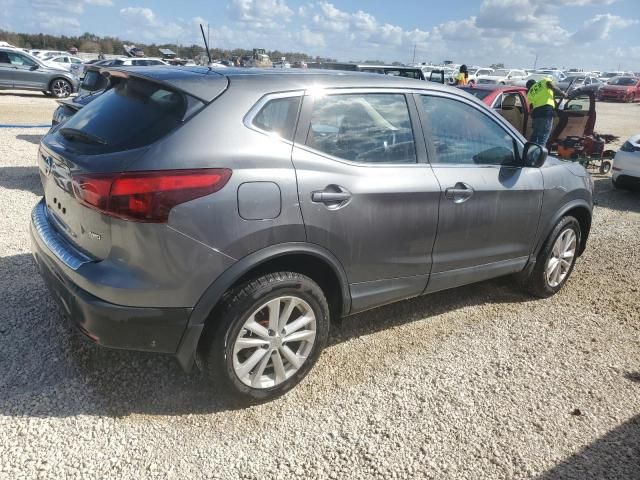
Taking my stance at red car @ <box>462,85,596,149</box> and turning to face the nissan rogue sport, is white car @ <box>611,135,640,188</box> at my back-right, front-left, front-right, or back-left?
front-left

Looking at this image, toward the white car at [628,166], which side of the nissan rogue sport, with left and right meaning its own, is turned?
front

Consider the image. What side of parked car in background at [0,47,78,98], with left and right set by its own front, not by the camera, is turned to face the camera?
right

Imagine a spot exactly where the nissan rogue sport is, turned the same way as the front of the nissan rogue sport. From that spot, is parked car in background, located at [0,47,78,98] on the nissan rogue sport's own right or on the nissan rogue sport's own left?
on the nissan rogue sport's own left

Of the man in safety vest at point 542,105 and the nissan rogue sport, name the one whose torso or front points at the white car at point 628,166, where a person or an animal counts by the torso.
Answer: the nissan rogue sport

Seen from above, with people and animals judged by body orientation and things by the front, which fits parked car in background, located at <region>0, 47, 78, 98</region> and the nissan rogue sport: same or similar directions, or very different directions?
same or similar directions

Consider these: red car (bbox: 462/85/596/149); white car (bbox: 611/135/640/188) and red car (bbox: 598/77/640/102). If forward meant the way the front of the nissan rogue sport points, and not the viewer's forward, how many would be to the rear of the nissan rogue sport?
0

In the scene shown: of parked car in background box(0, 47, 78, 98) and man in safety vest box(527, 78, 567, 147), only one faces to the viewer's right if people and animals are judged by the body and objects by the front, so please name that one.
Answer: the parked car in background

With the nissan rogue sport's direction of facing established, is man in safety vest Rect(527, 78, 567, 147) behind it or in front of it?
in front

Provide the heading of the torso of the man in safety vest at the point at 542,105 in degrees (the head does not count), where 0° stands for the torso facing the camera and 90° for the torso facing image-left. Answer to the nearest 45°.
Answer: approximately 135°

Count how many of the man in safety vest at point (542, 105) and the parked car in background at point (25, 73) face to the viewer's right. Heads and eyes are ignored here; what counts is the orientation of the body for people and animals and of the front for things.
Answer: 1

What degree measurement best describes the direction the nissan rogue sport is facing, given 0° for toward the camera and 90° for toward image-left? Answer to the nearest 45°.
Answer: approximately 225°

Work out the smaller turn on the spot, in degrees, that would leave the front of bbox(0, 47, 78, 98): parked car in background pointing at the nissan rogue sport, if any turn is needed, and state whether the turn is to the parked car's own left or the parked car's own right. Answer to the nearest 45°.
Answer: approximately 90° to the parked car's own right
